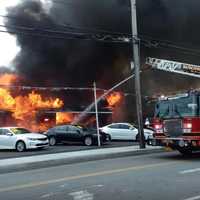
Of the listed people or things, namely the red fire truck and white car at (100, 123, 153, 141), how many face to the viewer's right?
1
